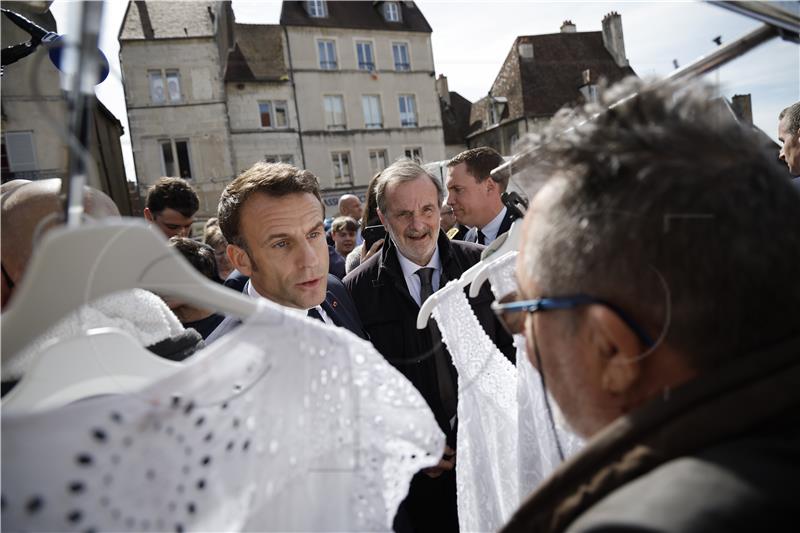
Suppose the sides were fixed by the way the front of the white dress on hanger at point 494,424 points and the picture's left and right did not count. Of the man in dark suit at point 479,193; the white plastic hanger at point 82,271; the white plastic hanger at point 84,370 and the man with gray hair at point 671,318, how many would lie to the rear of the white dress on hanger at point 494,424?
1

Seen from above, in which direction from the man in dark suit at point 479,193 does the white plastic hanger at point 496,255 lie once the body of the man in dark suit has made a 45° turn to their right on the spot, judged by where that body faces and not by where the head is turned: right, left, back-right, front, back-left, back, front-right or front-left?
left

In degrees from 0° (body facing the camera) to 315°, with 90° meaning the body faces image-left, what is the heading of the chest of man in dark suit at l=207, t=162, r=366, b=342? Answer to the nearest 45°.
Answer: approximately 315°

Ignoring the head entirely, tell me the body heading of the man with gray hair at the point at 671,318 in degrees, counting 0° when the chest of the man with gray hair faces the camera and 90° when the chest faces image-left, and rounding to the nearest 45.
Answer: approximately 135°

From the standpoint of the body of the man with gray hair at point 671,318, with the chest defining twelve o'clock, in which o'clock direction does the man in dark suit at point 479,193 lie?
The man in dark suit is roughly at 1 o'clock from the man with gray hair.

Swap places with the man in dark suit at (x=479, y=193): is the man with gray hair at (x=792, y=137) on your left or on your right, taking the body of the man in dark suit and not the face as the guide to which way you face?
on your left

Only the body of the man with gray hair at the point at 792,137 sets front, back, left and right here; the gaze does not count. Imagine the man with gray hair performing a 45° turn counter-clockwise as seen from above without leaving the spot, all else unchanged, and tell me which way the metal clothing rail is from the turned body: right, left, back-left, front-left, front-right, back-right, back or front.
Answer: front-left

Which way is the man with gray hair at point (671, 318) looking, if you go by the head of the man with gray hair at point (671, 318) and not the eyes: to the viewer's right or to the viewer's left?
to the viewer's left

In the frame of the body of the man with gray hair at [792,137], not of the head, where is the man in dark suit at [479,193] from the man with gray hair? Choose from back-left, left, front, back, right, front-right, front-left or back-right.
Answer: front

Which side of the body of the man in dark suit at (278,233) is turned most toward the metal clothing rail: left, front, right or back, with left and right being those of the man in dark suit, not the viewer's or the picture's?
front

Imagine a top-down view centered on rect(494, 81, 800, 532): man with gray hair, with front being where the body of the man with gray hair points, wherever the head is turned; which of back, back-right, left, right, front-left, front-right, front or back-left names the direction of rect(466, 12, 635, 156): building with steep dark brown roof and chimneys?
front-right

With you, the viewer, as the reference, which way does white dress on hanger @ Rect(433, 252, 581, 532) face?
facing the viewer

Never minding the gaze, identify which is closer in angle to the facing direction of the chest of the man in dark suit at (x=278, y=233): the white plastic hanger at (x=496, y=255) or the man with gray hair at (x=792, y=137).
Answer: the white plastic hanger

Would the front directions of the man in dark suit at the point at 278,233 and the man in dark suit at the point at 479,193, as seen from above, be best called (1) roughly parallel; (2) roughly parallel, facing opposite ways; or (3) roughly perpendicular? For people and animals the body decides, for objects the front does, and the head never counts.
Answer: roughly perpendicular
